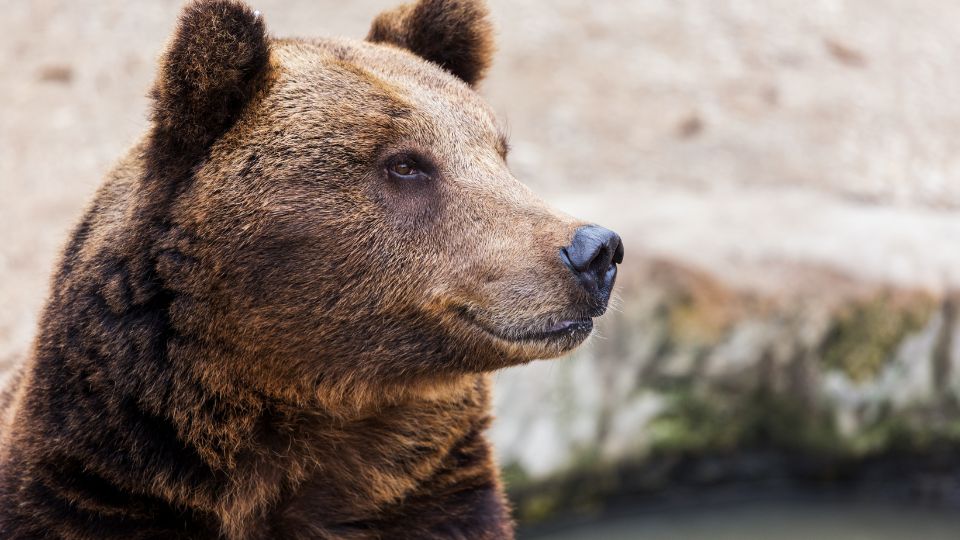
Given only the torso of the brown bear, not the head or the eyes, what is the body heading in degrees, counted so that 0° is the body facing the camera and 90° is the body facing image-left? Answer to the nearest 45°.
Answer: approximately 315°
